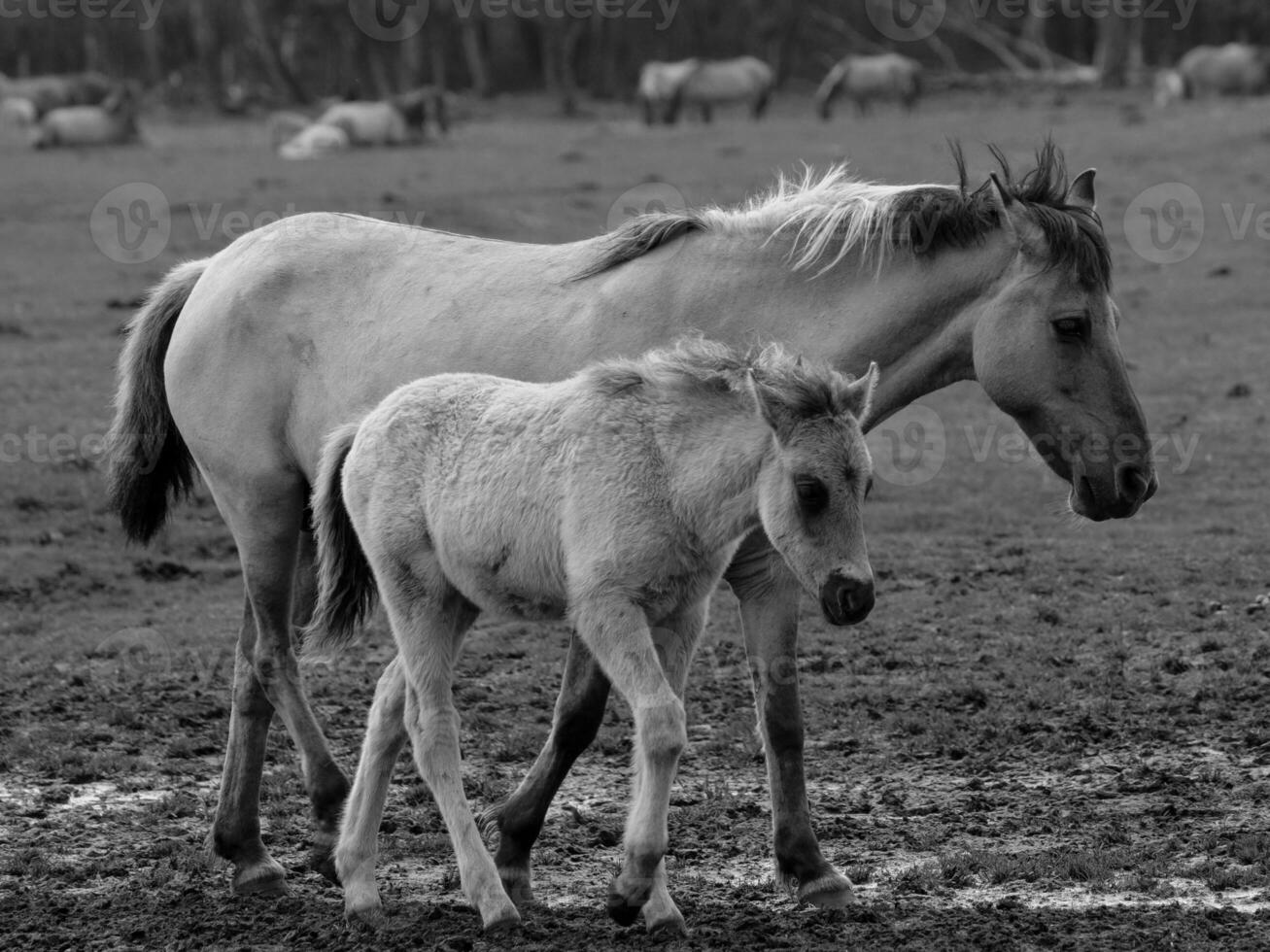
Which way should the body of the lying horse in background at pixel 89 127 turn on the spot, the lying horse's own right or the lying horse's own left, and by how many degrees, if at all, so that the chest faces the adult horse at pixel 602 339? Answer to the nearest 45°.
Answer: approximately 90° to the lying horse's own right

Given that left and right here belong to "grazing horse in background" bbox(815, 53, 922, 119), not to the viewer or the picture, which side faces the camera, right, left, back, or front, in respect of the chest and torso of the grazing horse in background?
left

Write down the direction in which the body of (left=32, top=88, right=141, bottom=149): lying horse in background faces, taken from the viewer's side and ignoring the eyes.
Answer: to the viewer's right

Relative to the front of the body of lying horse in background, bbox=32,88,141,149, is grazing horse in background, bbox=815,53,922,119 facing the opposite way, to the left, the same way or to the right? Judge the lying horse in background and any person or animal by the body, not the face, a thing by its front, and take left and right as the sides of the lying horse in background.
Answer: the opposite way

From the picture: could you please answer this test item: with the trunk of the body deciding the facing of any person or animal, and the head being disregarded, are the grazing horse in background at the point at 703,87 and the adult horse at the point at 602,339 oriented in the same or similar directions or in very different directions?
very different directions

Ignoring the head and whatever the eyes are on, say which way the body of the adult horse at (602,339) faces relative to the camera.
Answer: to the viewer's right

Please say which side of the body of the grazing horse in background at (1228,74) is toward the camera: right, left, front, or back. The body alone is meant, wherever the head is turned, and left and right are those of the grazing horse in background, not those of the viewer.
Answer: left

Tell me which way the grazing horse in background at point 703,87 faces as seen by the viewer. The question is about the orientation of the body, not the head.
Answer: to the viewer's left

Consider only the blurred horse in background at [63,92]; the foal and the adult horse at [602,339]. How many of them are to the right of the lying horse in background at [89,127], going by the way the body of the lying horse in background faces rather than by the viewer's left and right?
2

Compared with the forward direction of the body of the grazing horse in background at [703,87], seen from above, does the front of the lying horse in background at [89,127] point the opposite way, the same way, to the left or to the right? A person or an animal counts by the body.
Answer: the opposite way
